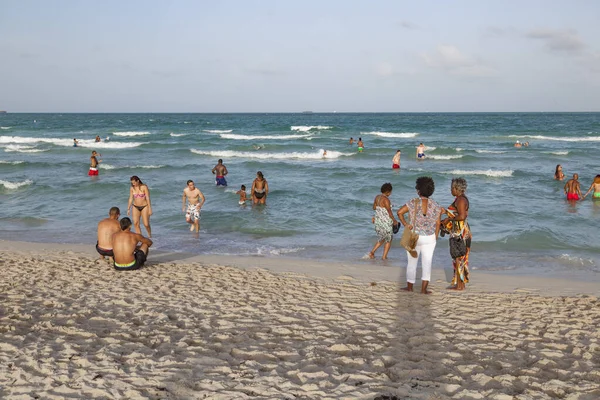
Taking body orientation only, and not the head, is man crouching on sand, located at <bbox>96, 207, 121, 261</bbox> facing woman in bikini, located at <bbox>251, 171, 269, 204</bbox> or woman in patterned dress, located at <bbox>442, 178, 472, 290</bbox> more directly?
the woman in bikini

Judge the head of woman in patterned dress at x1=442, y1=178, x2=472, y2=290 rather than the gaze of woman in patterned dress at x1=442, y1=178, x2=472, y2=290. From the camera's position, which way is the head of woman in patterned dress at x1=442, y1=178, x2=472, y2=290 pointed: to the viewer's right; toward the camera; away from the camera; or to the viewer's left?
to the viewer's left

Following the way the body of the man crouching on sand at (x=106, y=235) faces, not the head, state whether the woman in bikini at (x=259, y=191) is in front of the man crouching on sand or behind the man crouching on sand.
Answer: in front

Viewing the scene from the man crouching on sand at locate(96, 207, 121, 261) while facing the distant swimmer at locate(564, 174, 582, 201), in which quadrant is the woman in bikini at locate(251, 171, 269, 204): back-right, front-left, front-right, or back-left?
front-left

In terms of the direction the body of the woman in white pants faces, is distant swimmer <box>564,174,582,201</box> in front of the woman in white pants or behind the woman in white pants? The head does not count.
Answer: in front

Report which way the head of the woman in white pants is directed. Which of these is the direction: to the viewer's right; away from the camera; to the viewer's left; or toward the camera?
away from the camera

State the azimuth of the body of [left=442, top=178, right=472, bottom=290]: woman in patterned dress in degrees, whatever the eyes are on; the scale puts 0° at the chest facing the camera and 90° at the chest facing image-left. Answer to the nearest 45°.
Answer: approximately 90°

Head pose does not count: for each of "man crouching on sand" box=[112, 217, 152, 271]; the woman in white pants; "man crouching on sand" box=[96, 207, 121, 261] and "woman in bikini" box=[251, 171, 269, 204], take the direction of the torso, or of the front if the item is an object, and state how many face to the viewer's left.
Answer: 0

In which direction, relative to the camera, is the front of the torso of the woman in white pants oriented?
away from the camera

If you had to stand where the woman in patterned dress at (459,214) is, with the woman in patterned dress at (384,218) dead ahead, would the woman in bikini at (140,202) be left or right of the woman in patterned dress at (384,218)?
left

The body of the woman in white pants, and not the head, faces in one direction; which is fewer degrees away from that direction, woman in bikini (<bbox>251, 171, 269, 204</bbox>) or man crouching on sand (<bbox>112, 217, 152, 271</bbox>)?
the woman in bikini

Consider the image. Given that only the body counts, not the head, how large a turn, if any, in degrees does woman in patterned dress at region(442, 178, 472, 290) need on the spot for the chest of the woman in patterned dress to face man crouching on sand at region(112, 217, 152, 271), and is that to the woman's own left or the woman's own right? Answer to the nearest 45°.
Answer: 0° — they already face them

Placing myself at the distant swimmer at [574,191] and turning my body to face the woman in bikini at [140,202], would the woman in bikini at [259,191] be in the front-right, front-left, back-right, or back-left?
front-right
